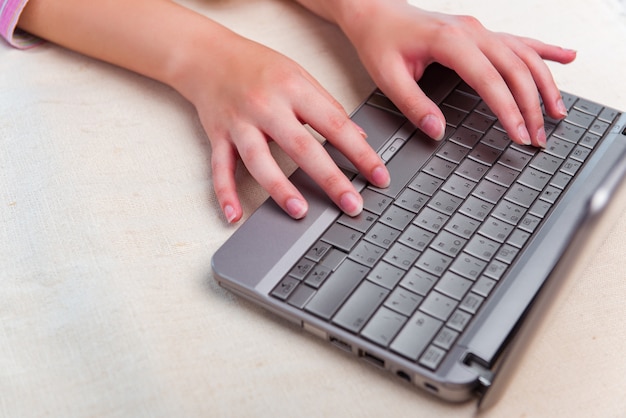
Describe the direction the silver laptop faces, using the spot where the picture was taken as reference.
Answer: facing away from the viewer and to the left of the viewer
